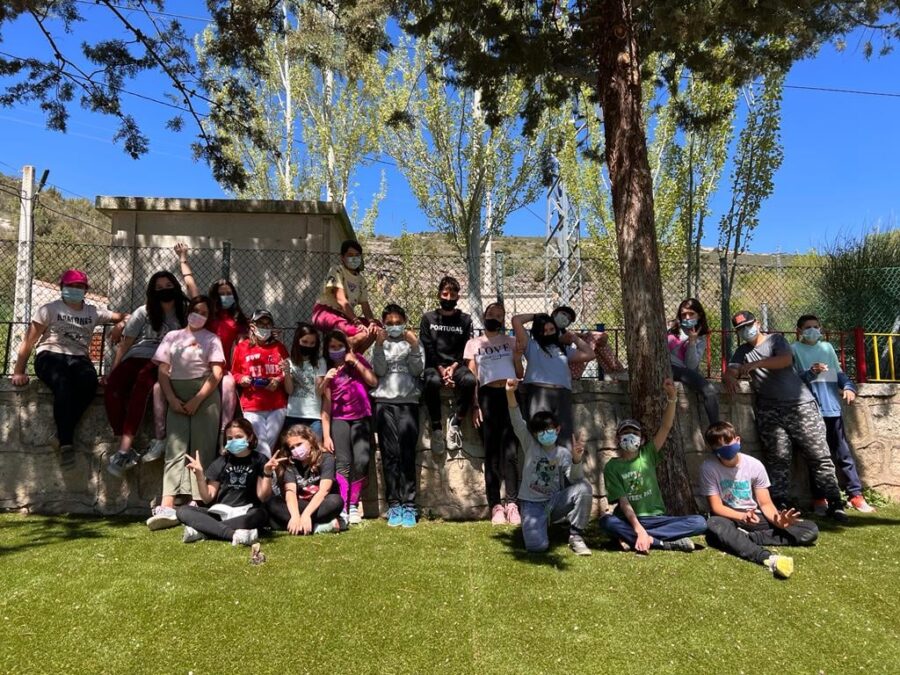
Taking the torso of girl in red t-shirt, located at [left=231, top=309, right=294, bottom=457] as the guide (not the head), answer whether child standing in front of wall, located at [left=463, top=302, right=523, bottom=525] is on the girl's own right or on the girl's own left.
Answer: on the girl's own left

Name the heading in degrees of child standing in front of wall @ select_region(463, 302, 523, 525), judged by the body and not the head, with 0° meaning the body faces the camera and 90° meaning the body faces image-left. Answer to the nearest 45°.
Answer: approximately 0°

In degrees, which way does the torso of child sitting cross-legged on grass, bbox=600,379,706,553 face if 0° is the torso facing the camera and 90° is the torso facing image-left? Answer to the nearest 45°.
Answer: approximately 0°

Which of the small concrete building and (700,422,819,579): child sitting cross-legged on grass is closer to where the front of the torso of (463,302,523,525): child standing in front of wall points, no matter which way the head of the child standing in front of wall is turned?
the child sitting cross-legged on grass

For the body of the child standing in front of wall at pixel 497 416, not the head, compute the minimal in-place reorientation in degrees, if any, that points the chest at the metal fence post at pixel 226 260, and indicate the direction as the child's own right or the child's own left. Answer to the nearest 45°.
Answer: approximately 90° to the child's own right

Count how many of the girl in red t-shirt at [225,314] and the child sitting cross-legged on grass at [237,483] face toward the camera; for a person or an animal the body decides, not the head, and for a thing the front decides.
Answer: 2
